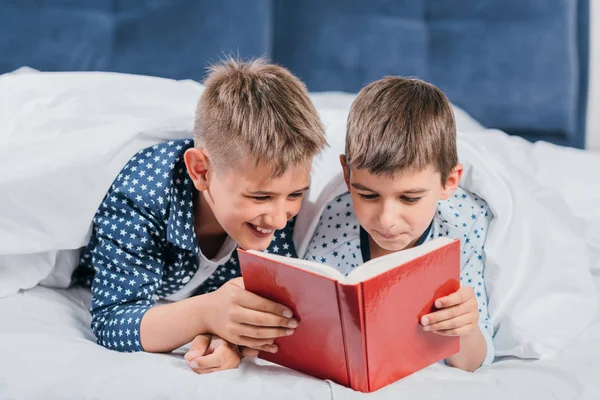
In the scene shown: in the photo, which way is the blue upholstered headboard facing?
toward the camera

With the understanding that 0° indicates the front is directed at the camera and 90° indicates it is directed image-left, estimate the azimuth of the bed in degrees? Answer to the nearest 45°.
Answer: approximately 0°

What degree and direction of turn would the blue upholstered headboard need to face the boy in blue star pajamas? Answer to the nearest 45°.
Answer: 0° — it already faces them

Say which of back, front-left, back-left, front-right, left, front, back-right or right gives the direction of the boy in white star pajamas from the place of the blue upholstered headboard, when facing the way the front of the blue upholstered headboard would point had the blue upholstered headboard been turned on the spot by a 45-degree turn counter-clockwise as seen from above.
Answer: front-right
